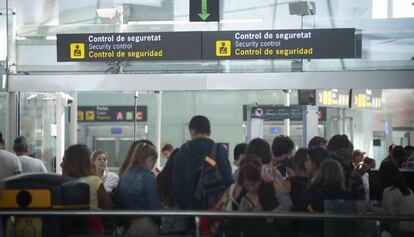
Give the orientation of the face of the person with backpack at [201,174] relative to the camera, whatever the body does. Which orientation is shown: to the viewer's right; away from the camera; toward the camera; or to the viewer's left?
away from the camera

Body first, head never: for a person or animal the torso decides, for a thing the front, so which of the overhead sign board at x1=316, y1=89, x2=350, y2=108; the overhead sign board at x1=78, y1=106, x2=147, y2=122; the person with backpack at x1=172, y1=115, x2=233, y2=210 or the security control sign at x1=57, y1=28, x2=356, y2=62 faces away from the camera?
the person with backpack

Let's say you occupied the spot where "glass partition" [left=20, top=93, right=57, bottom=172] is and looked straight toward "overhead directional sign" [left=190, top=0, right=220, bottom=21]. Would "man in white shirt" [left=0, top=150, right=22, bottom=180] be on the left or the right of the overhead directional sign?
right

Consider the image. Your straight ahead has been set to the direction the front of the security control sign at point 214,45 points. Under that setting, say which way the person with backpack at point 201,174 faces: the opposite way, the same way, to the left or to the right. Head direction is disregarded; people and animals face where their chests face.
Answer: the opposite way

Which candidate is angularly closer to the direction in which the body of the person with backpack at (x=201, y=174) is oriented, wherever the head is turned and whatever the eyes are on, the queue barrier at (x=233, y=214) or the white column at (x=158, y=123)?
the white column

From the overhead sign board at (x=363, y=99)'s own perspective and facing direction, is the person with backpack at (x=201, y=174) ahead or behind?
ahead

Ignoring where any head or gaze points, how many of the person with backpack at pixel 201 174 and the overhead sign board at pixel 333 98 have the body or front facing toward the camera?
1

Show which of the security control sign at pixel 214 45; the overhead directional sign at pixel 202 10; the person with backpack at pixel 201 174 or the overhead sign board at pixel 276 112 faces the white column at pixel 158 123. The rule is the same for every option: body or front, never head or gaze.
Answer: the person with backpack

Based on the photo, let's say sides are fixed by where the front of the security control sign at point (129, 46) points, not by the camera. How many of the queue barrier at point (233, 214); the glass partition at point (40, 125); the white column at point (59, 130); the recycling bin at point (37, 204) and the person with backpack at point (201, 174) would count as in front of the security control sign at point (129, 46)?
3

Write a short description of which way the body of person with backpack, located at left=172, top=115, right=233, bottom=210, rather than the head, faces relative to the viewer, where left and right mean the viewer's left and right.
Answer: facing away from the viewer

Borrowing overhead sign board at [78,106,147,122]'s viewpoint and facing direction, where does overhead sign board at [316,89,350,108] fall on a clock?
overhead sign board at [316,89,350,108] is roughly at 10 o'clock from overhead sign board at [78,106,147,122].

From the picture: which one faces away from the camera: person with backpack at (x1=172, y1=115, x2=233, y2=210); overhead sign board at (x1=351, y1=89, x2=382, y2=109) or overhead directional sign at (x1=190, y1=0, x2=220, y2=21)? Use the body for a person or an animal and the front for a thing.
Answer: the person with backpack
